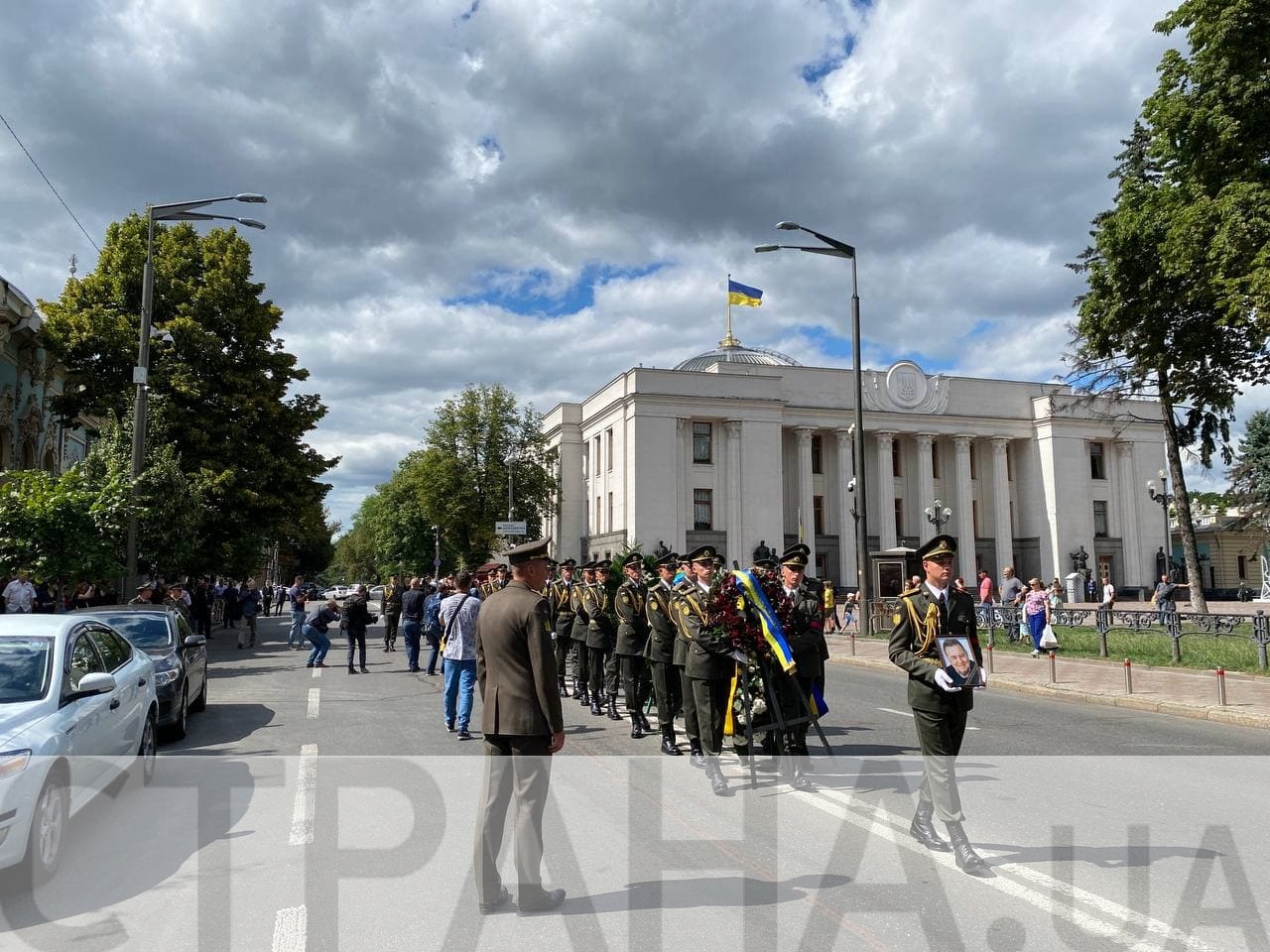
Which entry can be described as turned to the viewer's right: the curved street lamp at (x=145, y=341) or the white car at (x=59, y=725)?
the curved street lamp

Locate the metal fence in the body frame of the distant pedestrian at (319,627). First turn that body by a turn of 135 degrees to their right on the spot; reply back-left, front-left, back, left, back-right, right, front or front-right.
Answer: back-left

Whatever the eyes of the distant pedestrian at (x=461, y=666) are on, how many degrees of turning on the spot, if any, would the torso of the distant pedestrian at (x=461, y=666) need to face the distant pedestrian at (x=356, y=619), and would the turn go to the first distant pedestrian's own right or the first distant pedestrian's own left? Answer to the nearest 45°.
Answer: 0° — they already face them

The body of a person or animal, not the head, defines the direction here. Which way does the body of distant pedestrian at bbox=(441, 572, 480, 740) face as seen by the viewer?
away from the camera

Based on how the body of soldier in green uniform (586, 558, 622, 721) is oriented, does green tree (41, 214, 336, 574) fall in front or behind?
behind

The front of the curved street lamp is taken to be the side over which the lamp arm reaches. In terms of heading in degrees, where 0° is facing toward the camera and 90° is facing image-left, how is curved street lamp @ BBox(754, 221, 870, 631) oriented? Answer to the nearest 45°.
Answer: approximately 90°

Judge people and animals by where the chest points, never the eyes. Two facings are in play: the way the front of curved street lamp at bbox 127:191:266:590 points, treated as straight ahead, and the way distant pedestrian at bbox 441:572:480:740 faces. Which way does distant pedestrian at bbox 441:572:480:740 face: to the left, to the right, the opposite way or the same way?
to the left

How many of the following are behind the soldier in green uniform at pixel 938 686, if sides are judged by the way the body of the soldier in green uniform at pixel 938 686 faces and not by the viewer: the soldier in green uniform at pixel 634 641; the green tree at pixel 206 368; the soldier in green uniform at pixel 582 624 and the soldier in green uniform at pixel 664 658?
4

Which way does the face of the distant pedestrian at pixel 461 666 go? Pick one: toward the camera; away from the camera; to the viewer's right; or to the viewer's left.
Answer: away from the camera

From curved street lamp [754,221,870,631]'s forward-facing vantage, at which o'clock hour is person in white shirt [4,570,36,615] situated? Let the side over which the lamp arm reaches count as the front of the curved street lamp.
The person in white shirt is roughly at 11 o'clock from the curved street lamp.

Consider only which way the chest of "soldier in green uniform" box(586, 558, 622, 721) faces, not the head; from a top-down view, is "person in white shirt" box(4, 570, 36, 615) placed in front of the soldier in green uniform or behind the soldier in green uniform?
behind

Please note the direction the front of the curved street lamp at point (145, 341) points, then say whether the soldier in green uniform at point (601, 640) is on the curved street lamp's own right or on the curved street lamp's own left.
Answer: on the curved street lamp's own right
